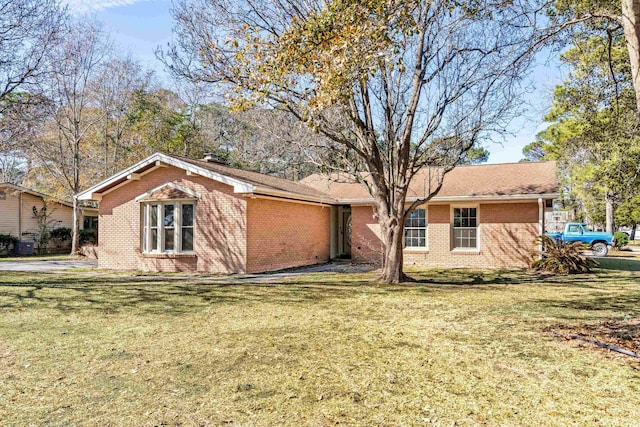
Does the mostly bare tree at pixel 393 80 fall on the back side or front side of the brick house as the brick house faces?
on the front side

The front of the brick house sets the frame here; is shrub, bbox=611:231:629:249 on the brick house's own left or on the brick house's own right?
on the brick house's own left

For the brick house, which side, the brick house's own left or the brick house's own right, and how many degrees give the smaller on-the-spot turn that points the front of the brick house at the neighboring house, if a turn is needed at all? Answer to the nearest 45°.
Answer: approximately 135° to the brick house's own right

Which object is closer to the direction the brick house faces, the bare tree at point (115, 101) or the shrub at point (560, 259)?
the shrub

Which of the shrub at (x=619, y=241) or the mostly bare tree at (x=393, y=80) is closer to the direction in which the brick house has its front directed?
the mostly bare tree

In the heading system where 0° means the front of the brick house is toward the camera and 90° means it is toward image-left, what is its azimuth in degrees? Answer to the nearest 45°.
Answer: approximately 0°

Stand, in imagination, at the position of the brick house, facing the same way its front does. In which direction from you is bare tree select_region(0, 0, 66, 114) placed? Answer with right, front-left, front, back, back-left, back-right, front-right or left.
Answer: right
